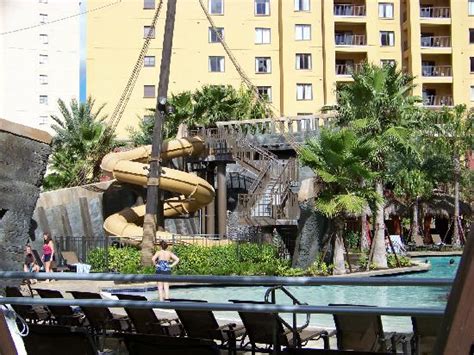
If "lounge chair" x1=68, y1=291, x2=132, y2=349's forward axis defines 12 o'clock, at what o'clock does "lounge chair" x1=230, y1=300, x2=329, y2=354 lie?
"lounge chair" x1=230, y1=300, x2=329, y2=354 is roughly at 3 o'clock from "lounge chair" x1=68, y1=291, x2=132, y2=349.

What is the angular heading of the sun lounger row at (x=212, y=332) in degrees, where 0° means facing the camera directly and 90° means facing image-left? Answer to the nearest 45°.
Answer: approximately 225°

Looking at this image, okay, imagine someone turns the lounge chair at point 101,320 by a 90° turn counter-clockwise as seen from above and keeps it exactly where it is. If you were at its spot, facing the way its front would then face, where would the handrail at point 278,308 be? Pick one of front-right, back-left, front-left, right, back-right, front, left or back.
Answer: back-left

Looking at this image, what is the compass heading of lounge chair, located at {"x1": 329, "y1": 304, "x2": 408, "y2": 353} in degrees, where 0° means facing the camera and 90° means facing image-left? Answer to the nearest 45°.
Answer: approximately 225°

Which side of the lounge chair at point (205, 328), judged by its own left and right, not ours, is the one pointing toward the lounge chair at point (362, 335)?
right

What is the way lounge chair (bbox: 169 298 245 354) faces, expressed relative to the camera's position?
facing away from the viewer and to the right of the viewer

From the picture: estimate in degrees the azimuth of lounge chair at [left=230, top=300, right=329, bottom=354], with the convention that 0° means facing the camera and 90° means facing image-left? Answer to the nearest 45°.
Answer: approximately 225°
